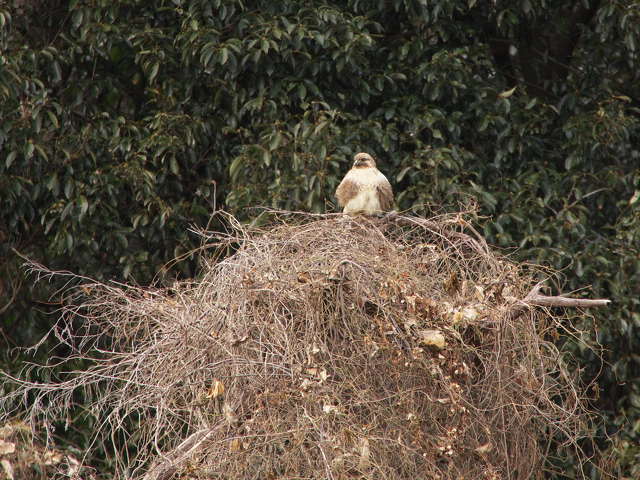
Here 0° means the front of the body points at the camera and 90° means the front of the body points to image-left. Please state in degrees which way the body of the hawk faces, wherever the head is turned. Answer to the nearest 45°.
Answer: approximately 0°
